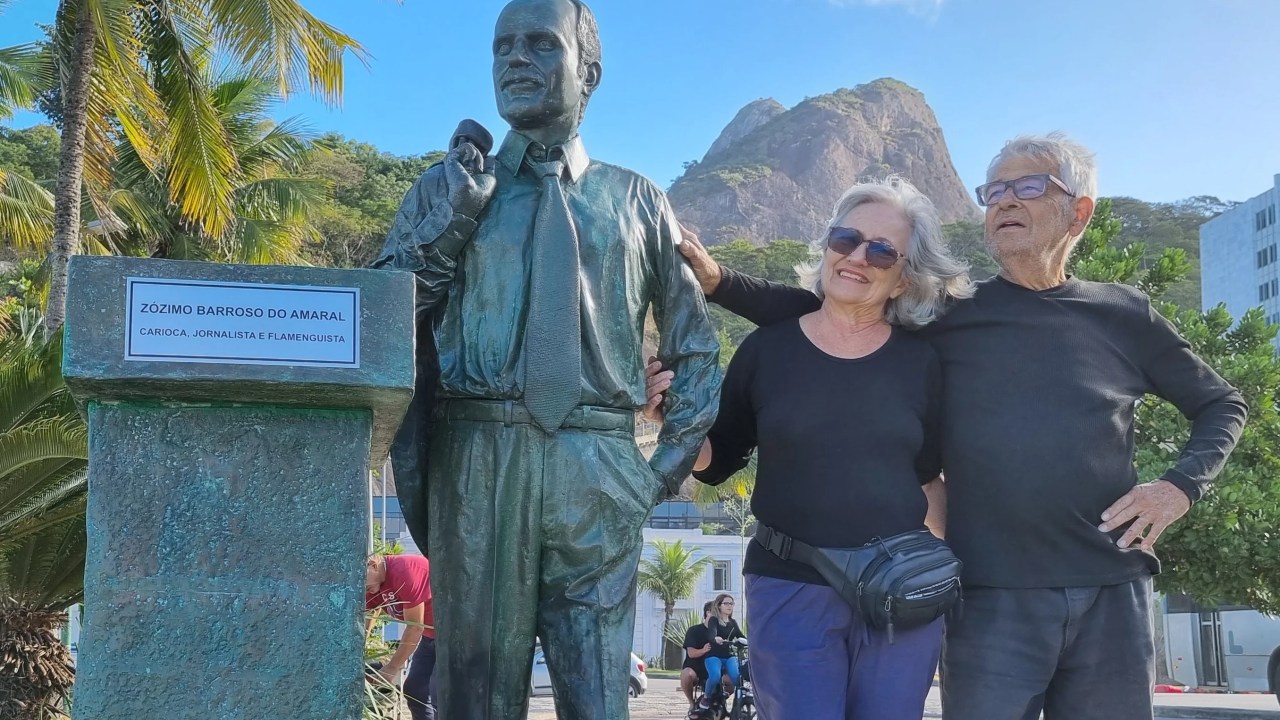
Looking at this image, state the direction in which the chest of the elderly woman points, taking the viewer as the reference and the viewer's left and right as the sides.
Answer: facing the viewer

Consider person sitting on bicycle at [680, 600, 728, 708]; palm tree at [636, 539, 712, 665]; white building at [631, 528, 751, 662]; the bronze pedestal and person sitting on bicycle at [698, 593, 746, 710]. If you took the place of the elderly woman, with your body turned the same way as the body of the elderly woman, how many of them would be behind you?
4

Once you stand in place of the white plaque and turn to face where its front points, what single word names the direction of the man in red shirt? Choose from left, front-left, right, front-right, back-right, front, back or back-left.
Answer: back

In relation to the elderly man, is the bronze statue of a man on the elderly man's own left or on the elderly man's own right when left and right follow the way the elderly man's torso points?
on the elderly man's own right

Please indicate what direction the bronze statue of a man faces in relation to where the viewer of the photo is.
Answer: facing the viewer

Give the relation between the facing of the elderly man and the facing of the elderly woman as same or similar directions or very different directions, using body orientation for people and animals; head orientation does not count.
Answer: same or similar directions

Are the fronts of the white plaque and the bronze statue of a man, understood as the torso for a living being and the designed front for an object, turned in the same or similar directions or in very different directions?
same or similar directions

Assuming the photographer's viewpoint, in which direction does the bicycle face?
facing the viewer and to the right of the viewer

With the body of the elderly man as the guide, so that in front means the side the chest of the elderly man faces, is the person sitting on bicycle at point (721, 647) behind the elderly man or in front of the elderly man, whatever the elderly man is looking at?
behind

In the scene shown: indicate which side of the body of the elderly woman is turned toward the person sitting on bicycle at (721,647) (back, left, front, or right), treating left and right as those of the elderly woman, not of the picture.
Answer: back

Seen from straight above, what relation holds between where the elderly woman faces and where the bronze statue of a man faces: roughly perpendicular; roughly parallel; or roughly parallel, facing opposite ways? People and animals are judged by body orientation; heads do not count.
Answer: roughly parallel

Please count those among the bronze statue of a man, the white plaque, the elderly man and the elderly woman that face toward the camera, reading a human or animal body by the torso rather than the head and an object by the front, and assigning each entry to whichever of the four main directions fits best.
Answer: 4

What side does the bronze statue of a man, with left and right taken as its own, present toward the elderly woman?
left

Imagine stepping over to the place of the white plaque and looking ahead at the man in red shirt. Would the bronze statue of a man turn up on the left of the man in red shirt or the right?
right

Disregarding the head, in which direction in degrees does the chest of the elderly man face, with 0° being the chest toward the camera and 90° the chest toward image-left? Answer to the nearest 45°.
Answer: approximately 0°
